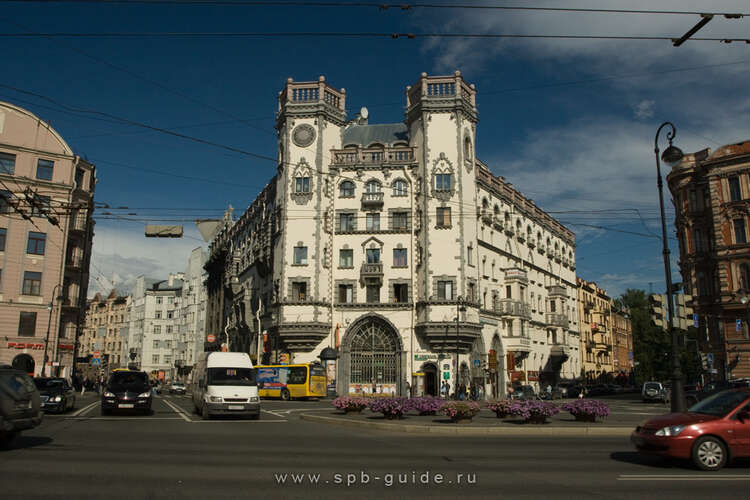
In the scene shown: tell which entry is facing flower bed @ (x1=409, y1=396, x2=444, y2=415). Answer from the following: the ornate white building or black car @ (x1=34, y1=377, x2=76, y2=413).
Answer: the ornate white building

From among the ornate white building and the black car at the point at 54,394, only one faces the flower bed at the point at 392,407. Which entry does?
the ornate white building

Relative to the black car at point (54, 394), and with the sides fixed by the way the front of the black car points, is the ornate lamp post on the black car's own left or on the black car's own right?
on the black car's own left

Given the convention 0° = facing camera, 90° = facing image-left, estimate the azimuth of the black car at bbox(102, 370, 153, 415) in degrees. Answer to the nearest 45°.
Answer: approximately 0°

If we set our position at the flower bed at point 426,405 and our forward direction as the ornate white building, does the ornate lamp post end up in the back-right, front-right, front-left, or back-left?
back-right

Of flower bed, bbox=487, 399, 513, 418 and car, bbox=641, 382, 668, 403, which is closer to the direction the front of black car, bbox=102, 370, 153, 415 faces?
the flower bed

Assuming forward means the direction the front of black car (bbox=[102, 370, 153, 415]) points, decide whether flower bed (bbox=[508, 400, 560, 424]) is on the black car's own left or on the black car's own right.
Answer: on the black car's own left

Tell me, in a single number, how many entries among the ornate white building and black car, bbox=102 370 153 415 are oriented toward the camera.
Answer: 2

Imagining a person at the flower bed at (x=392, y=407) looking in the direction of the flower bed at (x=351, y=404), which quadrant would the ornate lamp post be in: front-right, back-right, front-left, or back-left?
back-right

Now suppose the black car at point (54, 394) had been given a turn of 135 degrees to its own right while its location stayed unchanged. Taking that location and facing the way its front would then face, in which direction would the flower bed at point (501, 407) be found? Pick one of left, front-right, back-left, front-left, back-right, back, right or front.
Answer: back-right

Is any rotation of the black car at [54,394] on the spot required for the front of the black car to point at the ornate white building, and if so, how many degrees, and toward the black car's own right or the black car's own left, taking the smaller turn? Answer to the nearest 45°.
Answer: approximately 180°

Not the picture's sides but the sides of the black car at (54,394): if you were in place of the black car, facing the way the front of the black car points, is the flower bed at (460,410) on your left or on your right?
on your left
